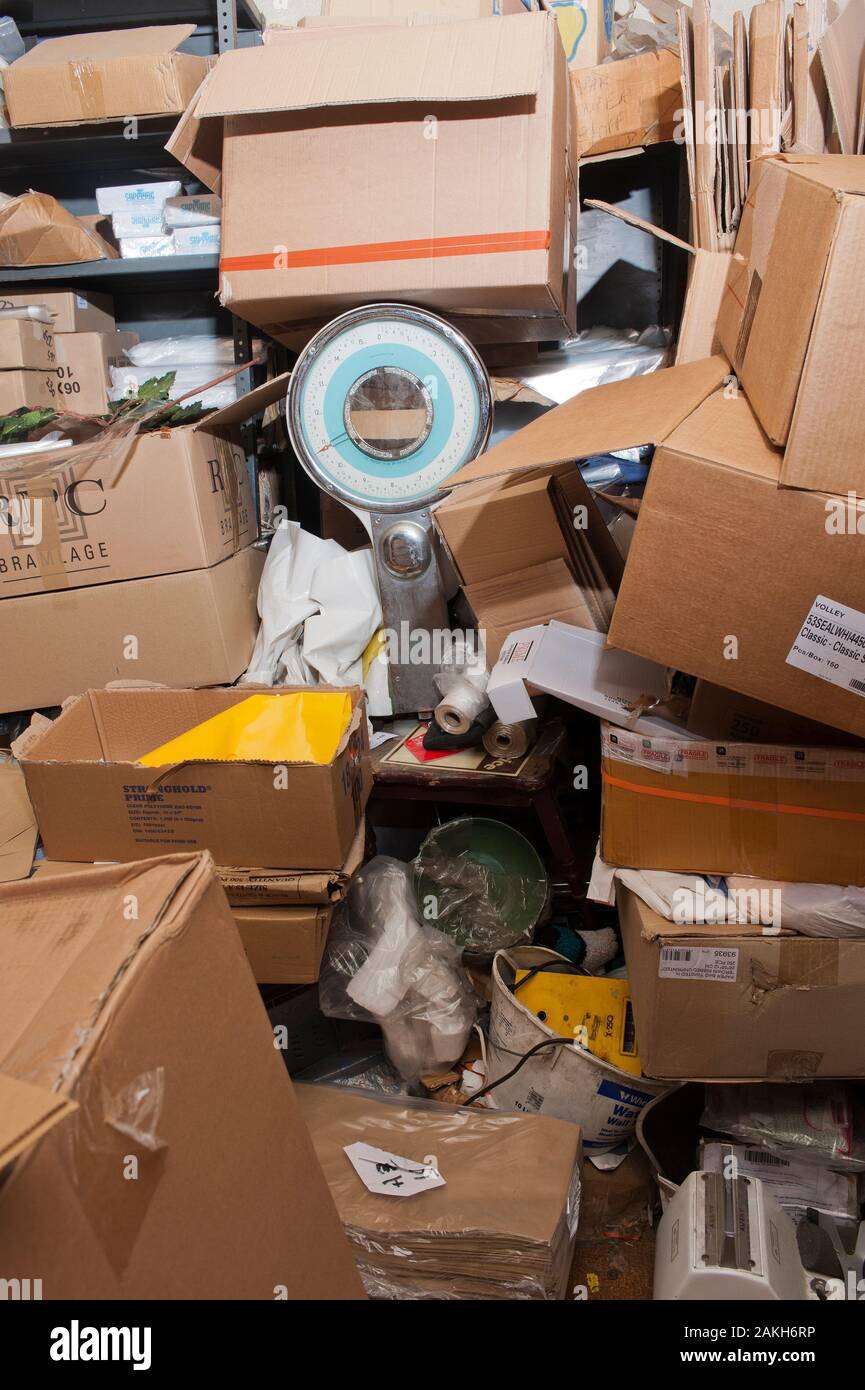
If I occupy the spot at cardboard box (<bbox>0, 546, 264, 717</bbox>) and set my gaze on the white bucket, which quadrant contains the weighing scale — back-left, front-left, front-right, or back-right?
front-left

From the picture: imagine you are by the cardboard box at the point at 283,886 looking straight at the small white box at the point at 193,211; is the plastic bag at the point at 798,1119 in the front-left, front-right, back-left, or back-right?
back-right

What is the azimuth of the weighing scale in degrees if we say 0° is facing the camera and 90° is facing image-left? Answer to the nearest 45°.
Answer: approximately 0°

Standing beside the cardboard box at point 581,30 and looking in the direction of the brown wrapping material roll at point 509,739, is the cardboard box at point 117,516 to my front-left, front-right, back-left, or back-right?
front-right

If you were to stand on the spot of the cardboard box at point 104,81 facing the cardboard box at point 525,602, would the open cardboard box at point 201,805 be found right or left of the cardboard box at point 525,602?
right
